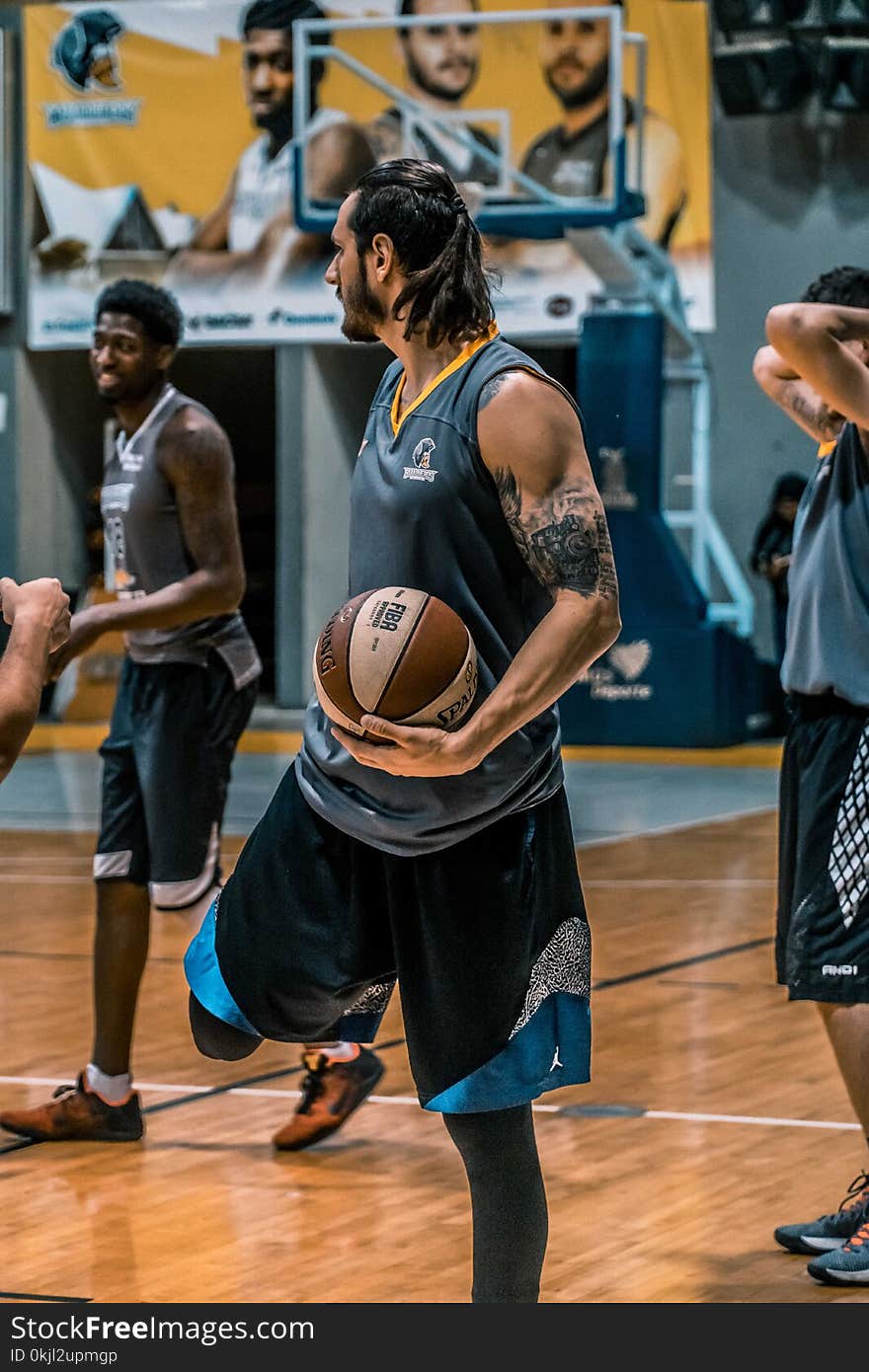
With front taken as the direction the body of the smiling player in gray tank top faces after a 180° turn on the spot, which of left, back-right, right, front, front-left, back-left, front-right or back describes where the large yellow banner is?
front-left

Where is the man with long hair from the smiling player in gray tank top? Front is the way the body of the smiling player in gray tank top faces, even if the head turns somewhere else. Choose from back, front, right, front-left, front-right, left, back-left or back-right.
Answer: front-left

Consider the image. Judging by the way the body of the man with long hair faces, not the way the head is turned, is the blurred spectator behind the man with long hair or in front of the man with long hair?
behind

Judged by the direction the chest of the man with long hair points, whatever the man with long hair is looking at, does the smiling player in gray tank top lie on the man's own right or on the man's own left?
on the man's own right

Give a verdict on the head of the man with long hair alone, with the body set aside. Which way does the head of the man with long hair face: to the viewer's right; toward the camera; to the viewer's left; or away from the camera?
to the viewer's left

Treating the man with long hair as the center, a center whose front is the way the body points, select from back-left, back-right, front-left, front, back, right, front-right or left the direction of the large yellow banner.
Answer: back-right

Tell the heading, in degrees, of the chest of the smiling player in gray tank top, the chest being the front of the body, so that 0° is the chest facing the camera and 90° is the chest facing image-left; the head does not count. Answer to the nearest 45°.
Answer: approximately 45°

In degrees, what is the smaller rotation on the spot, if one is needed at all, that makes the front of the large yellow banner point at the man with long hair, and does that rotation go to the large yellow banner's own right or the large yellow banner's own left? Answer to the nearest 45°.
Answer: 0° — it already faces them

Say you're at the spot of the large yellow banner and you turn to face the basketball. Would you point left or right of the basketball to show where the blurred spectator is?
left

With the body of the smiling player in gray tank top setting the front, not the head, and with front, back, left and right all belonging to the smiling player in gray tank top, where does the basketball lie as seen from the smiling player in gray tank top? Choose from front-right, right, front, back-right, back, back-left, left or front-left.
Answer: front-left

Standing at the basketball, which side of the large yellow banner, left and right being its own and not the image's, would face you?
front

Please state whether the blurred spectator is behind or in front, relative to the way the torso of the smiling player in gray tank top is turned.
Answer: behind
